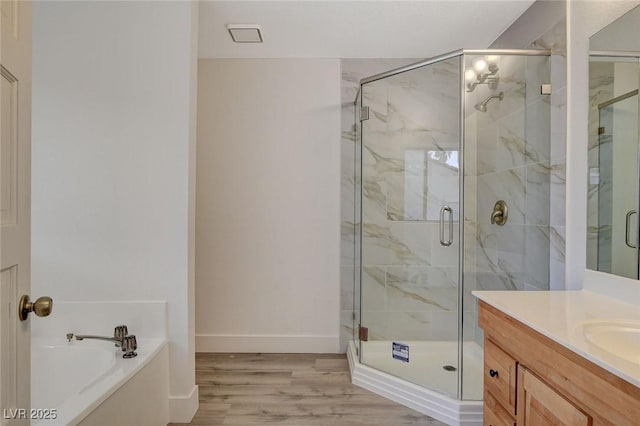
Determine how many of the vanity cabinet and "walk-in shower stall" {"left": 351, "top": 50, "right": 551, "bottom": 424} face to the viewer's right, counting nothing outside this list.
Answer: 0

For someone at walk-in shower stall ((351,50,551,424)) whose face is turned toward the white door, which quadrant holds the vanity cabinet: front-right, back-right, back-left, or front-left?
front-left

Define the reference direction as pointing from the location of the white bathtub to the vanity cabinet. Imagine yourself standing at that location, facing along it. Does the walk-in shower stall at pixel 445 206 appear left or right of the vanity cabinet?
left

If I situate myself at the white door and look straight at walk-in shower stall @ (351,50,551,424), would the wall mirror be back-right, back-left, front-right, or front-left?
front-right

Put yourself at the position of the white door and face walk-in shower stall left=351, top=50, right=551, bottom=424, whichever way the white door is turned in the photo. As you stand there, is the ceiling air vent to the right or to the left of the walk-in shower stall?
left

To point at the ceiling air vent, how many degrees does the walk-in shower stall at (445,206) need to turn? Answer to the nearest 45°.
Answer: approximately 45° to its right

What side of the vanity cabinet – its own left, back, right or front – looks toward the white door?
front

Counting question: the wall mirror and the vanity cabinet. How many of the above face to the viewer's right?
0

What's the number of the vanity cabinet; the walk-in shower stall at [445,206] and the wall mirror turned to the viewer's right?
0

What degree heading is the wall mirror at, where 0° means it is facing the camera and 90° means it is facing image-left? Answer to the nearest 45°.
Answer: approximately 45°

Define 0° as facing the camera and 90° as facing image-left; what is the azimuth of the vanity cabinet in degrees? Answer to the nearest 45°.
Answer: approximately 45°

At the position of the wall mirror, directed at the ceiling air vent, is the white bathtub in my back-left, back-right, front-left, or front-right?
front-left

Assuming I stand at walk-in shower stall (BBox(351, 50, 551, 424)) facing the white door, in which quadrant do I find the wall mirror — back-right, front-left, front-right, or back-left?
front-left
